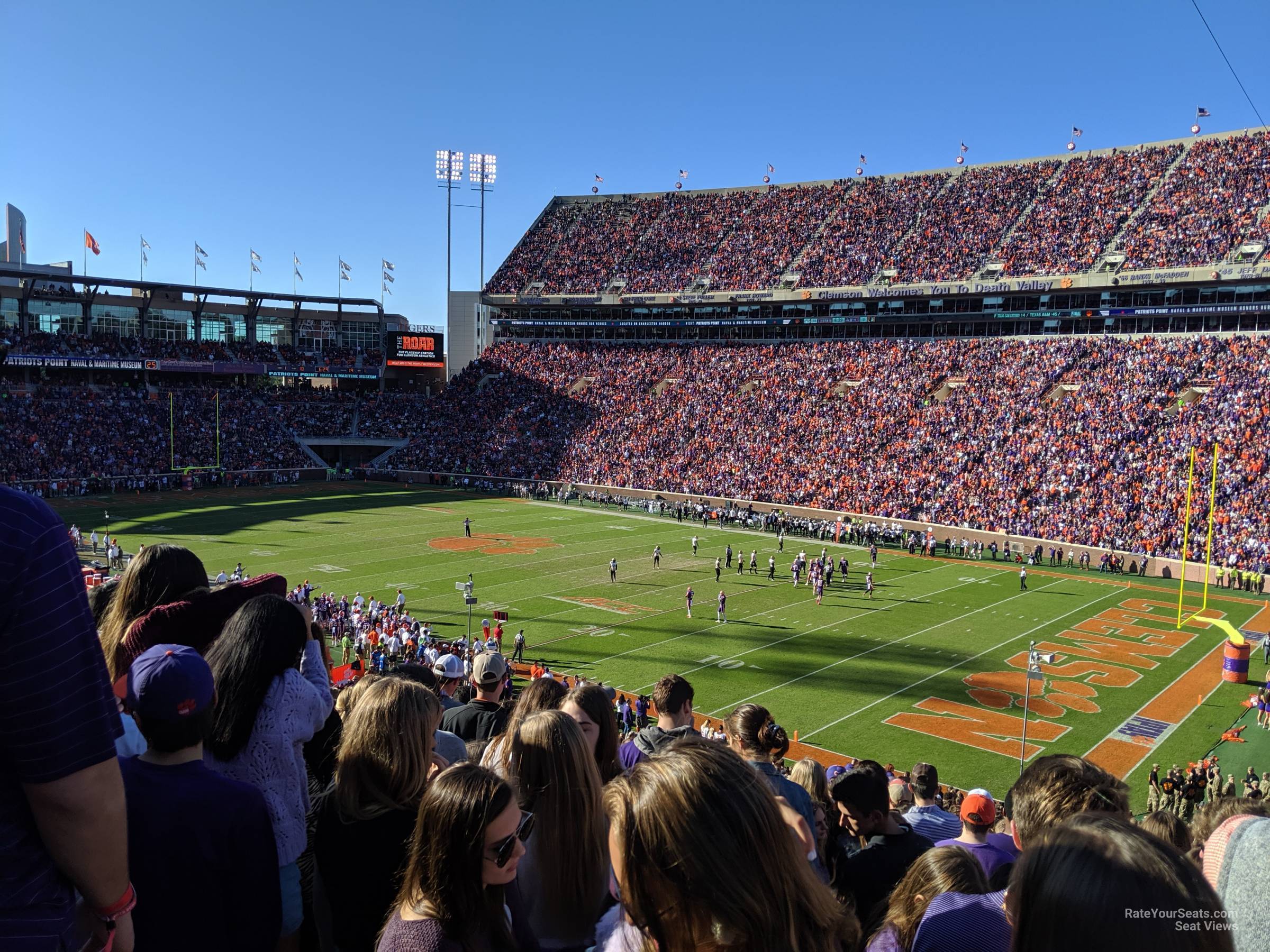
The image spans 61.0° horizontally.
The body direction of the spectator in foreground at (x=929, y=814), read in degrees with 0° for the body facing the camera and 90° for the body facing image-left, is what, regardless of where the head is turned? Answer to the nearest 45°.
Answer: approximately 180°

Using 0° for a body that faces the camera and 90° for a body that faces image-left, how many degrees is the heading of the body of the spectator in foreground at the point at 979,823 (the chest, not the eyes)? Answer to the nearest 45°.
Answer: approximately 180°

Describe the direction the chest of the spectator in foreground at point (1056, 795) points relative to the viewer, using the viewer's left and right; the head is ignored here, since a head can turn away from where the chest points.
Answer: facing away from the viewer

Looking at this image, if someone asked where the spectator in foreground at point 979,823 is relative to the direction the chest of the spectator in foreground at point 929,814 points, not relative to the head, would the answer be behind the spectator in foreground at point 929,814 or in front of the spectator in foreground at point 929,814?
behind

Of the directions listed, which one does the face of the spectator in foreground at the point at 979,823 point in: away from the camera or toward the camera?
away from the camera

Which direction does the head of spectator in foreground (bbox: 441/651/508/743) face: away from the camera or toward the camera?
away from the camera

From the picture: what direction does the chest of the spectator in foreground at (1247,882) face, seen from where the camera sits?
away from the camera

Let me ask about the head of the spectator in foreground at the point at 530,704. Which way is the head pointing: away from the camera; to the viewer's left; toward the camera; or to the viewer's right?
away from the camera

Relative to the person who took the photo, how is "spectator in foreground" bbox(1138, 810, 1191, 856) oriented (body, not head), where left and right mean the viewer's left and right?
facing away from the viewer

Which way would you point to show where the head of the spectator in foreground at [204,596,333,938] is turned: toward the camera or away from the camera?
away from the camera
